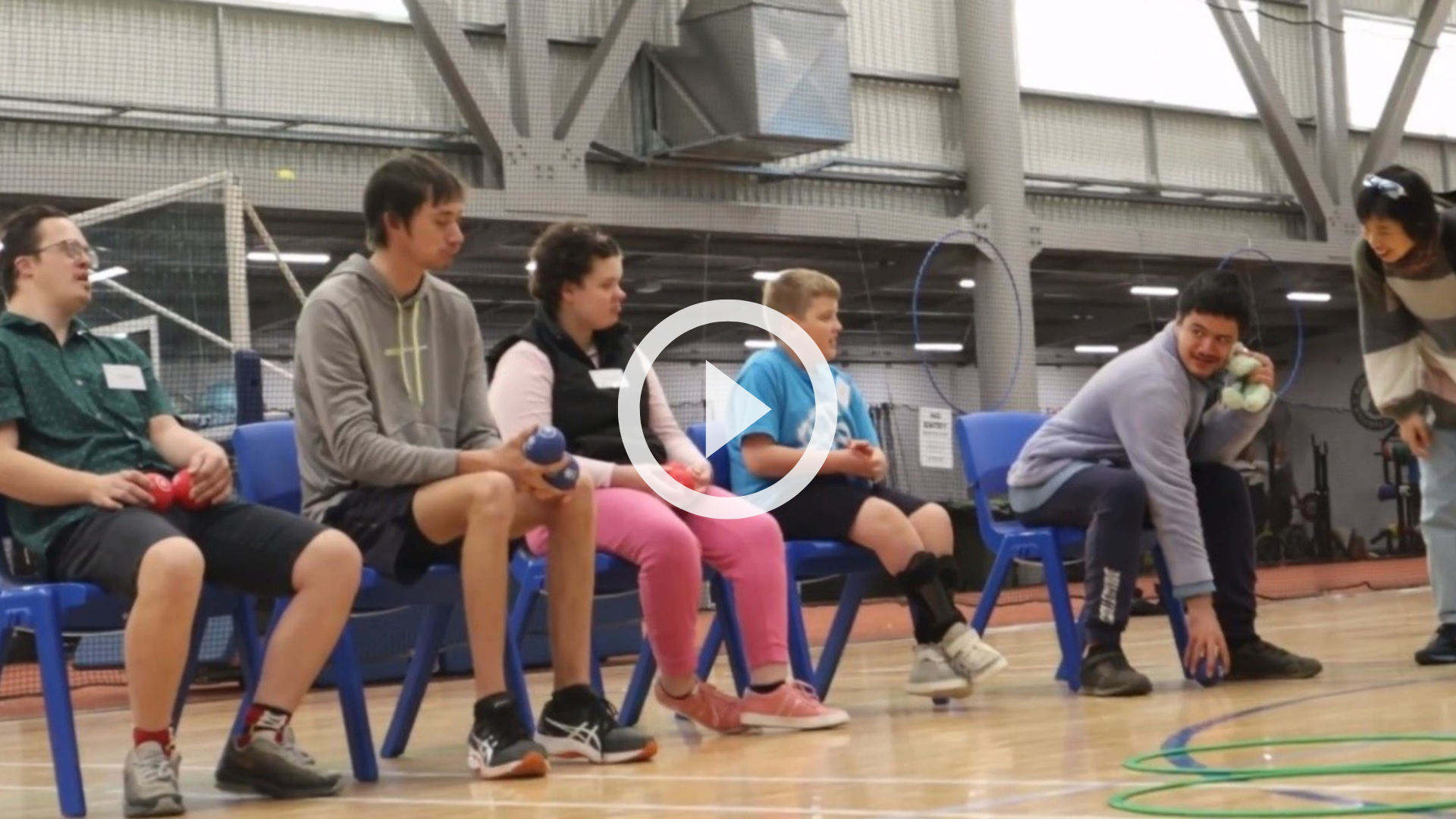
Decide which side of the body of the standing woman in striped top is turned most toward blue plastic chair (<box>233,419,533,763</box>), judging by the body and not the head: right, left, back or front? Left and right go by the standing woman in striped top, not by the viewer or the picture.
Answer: front

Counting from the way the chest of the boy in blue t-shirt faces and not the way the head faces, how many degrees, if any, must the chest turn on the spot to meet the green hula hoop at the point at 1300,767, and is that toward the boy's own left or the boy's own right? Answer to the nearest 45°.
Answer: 0° — they already face it

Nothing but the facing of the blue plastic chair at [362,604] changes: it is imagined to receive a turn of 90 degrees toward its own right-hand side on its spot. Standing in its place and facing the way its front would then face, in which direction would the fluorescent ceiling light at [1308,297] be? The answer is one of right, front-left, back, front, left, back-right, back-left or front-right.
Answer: back

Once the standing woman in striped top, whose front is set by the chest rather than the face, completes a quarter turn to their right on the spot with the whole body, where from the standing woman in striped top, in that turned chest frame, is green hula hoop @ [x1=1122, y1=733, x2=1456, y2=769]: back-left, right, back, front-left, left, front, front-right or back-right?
back-left

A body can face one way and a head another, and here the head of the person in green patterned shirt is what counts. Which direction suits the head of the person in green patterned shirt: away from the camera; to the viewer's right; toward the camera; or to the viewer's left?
to the viewer's right

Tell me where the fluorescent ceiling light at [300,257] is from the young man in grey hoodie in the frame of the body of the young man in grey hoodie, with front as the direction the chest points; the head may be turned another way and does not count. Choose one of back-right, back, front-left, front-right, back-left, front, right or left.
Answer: back-left

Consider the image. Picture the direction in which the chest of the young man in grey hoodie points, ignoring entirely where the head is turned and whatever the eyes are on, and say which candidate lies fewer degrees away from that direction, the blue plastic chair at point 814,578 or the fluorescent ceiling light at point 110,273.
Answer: the blue plastic chair

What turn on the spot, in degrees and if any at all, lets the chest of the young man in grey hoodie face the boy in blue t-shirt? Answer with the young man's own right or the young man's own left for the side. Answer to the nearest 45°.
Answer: approximately 90° to the young man's own left

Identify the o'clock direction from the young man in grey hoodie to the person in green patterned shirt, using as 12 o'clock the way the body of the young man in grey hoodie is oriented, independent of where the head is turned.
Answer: The person in green patterned shirt is roughly at 4 o'clock from the young man in grey hoodie.

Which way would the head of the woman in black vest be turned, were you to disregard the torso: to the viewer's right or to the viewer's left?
to the viewer's right
